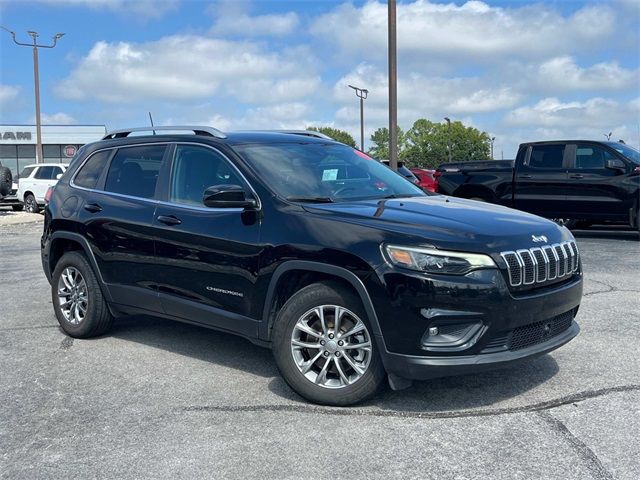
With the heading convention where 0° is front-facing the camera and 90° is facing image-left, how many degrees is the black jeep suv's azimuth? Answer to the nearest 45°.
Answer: approximately 315°

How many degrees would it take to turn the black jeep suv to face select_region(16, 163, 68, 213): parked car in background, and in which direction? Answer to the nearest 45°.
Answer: approximately 180°

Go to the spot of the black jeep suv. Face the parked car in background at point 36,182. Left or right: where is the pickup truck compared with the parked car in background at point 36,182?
right

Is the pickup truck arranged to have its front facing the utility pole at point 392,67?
no

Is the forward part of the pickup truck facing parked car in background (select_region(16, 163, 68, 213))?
no

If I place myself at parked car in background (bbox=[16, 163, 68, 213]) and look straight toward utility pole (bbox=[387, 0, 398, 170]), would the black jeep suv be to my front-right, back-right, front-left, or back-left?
front-right

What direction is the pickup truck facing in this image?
to the viewer's right

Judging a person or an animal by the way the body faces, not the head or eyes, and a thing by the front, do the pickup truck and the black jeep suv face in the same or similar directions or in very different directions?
same or similar directions

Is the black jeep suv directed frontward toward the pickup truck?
no

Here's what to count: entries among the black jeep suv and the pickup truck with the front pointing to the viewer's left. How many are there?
0
